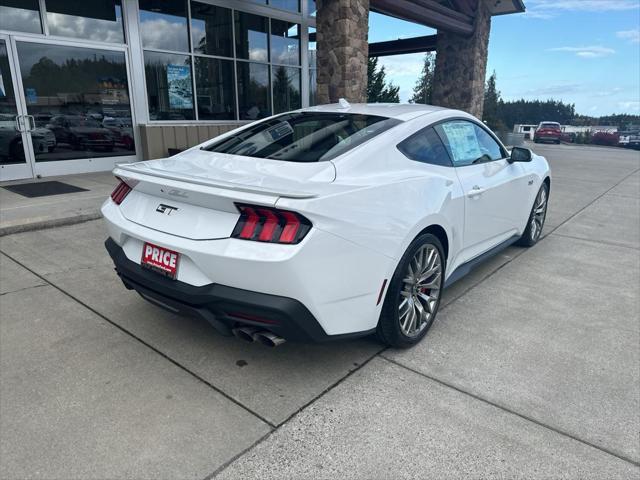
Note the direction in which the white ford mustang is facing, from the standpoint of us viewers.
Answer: facing away from the viewer and to the right of the viewer

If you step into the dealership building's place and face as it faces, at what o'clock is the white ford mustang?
The white ford mustang is roughly at 1 o'clock from the dealership building.

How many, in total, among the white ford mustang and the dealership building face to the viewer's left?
0

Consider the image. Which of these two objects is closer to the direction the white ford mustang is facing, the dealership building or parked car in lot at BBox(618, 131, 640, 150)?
the parked car in lot

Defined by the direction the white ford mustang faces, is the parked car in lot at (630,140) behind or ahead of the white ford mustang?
ahead

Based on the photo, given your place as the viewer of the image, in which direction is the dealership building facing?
facing the viewer and to the right of the viewer

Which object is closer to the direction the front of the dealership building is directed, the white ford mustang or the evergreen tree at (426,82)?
the white ford mustang

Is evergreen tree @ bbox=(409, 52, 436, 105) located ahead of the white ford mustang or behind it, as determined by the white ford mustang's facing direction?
ahead

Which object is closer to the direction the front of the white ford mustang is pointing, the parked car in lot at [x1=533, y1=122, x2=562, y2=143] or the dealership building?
the parked car in lot

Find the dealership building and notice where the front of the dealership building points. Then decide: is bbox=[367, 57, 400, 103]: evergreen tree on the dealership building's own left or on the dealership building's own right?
on the dealership building's own left
